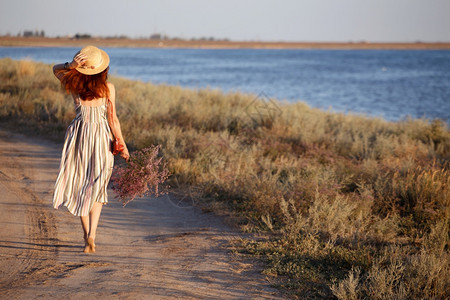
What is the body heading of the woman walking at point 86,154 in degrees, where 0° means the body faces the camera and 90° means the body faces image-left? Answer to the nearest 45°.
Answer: approximately 180°
